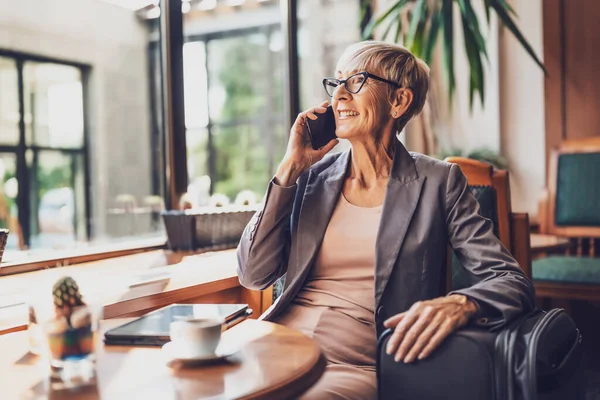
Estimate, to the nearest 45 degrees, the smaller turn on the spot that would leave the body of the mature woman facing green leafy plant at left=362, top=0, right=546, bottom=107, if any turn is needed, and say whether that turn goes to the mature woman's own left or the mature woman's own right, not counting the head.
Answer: approximately 135° to the mature woman's own right

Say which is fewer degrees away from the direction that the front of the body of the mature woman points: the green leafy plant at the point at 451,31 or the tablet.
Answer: the tablet

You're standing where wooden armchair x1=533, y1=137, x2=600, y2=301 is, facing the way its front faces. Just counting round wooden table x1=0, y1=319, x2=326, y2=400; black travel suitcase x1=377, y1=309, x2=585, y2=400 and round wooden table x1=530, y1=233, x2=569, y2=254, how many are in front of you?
3

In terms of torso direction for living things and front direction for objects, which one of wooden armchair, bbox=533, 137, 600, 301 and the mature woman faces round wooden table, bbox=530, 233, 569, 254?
the wooden armchair

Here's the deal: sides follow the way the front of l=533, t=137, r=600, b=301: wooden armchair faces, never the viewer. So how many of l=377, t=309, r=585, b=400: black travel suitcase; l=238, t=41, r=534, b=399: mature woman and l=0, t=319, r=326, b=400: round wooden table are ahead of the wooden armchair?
3

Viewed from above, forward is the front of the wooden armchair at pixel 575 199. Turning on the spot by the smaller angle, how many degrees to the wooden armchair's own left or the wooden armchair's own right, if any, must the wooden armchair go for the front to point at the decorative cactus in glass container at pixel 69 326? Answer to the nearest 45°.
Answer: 0° — it already faces it

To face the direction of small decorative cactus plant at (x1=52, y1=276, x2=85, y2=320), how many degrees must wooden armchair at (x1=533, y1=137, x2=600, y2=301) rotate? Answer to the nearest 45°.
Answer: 0° — it already faces it

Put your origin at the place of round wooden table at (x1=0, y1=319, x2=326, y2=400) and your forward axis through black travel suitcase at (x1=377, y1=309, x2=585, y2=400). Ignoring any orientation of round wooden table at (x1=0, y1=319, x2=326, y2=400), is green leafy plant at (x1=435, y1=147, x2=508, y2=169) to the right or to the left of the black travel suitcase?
left

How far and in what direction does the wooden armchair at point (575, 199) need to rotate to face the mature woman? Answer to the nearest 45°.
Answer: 0° — it already faces them
